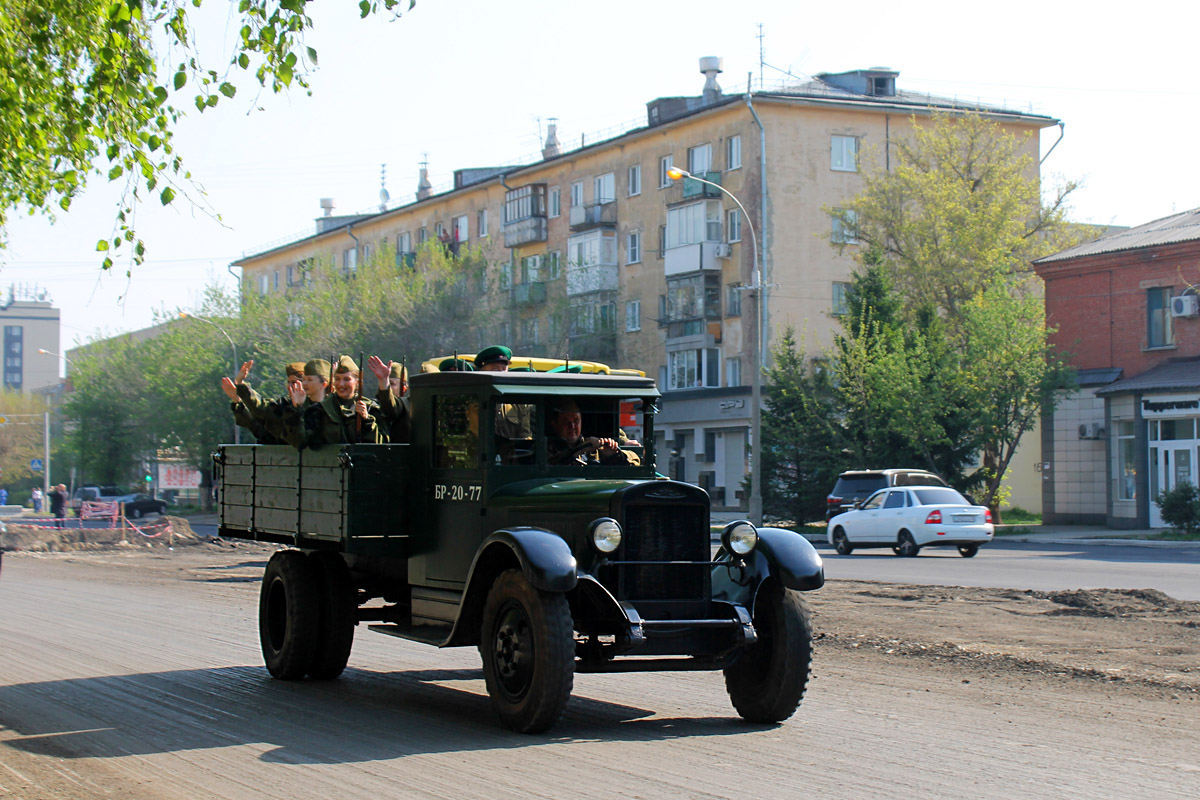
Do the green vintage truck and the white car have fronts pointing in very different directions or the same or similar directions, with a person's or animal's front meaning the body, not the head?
very different directions

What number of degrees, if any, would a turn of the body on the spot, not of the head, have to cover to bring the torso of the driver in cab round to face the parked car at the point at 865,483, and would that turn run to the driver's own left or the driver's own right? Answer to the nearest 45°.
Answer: approximately 135° to the driver's own left

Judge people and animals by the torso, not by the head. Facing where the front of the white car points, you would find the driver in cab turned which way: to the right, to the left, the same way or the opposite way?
the opposite way

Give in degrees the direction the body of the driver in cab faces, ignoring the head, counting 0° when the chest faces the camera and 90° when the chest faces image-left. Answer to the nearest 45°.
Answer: approximately 315°

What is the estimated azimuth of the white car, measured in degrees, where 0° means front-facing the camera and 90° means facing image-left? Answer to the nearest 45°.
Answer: approximately 135°

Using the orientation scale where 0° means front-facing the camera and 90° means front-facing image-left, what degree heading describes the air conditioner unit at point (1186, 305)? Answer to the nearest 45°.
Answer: approximately 45°

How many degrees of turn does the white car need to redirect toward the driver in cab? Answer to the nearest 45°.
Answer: approximately 135° to its left
